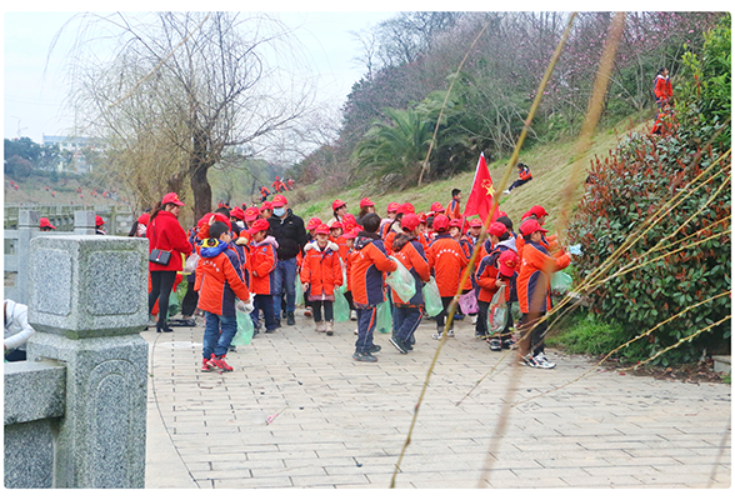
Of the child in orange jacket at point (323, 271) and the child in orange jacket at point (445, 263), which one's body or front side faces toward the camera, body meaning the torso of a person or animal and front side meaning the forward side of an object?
the child in orange jacket at point (323, 271)

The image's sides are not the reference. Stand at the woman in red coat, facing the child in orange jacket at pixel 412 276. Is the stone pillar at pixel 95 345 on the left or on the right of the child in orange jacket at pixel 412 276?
right

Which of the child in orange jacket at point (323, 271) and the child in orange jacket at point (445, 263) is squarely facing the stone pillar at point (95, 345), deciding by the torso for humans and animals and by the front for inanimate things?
the child in orange jacket at point (323, 271)

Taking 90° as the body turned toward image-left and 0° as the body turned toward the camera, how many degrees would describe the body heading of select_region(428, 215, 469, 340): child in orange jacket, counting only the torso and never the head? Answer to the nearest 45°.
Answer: approximately 180°

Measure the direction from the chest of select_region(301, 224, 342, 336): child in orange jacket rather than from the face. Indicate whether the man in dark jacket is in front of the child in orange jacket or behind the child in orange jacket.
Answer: behind

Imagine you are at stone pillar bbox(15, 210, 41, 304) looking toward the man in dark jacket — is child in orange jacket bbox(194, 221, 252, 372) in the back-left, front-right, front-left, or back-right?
front-right

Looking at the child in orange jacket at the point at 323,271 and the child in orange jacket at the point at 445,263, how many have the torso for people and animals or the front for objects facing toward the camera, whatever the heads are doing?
1

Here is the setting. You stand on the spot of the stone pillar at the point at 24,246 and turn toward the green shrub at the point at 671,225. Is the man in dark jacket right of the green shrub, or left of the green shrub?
left

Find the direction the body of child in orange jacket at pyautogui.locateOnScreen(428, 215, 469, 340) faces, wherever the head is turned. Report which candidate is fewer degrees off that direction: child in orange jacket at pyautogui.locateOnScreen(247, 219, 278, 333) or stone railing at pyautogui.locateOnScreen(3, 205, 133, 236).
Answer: the stone railing

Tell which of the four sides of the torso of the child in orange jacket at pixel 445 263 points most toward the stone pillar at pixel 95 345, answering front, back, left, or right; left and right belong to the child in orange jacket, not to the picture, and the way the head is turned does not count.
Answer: back

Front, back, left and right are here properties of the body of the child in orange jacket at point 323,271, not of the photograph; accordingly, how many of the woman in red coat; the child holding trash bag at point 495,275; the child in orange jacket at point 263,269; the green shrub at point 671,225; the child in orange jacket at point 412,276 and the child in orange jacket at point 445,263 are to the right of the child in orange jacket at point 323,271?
2

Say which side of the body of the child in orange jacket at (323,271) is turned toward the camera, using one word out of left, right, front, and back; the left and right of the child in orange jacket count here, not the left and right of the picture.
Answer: front

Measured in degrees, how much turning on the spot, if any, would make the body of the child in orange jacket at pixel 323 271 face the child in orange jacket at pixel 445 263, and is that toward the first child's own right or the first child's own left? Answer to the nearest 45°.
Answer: approximately 90° to the first child's own left

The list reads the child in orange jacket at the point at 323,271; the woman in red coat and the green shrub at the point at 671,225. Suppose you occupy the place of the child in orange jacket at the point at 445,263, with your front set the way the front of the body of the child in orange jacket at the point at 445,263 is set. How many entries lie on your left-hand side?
2

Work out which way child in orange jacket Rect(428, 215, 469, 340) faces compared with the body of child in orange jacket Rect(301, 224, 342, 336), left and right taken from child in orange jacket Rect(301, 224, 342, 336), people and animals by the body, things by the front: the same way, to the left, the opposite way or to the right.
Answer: the opposite way

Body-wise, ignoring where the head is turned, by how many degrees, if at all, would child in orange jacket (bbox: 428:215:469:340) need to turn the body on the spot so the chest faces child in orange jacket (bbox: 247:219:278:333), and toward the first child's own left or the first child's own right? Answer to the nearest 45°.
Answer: approximately 90° to the first child's own left
